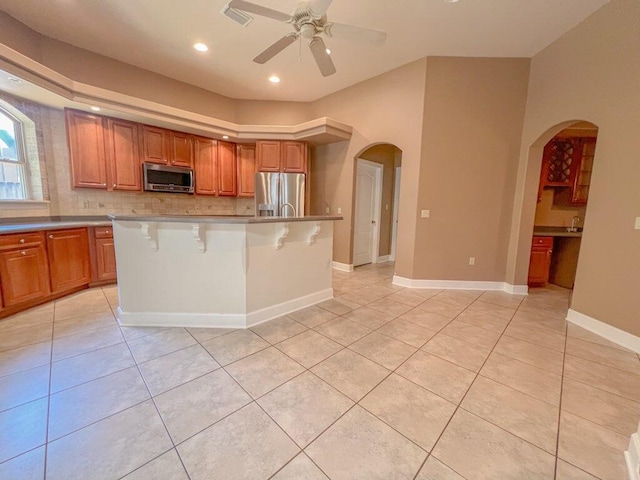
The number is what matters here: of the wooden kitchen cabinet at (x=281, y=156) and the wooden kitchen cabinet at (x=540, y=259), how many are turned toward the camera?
2

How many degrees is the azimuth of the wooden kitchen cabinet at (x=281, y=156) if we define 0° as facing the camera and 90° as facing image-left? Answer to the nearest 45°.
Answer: approximately 0°

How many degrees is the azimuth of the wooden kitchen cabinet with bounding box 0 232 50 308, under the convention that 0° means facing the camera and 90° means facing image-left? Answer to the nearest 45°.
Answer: approximately 315°

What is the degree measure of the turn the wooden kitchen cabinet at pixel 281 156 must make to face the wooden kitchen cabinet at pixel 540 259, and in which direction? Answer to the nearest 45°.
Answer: approximately 90° to its left

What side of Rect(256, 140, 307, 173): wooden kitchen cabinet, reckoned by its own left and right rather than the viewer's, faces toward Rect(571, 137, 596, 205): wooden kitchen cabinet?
left
